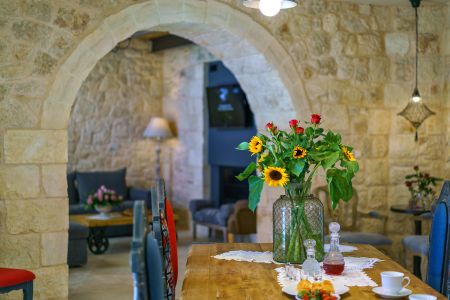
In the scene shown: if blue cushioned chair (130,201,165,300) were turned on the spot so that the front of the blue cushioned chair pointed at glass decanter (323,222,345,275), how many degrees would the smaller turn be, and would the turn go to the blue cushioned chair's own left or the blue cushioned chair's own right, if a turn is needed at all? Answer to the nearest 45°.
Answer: approximately 45° to the blue cushioned chair's own left

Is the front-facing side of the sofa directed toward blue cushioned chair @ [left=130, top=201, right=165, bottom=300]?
yes

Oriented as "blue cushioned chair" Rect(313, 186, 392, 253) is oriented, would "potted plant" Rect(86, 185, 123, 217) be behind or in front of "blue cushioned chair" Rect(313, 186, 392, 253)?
behind

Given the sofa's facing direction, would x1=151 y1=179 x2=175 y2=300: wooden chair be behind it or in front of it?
in front

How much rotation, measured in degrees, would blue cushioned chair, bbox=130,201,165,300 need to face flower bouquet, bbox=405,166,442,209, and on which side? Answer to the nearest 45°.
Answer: approximately 45° to its left

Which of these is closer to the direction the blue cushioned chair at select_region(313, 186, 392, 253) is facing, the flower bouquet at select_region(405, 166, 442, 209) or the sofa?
the flower bouquet

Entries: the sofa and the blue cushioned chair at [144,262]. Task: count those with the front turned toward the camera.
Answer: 1

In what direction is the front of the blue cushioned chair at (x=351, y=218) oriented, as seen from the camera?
facing the viewer and to the right of the viewer

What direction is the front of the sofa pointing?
toward the camera

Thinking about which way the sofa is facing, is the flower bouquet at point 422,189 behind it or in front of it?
in front

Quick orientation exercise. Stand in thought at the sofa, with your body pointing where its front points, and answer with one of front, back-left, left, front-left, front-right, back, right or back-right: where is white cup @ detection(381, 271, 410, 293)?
front

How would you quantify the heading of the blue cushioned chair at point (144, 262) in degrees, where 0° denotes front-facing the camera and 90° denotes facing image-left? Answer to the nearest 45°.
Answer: approximately 270°

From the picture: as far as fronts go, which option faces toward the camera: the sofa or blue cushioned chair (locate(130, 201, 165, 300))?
the sofa

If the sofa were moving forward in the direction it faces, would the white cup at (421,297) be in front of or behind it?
in front

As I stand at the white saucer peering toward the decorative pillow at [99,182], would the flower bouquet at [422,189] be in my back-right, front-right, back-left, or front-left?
front-right

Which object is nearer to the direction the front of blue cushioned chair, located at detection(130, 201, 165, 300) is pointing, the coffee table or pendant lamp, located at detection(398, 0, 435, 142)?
the pendant lamp
